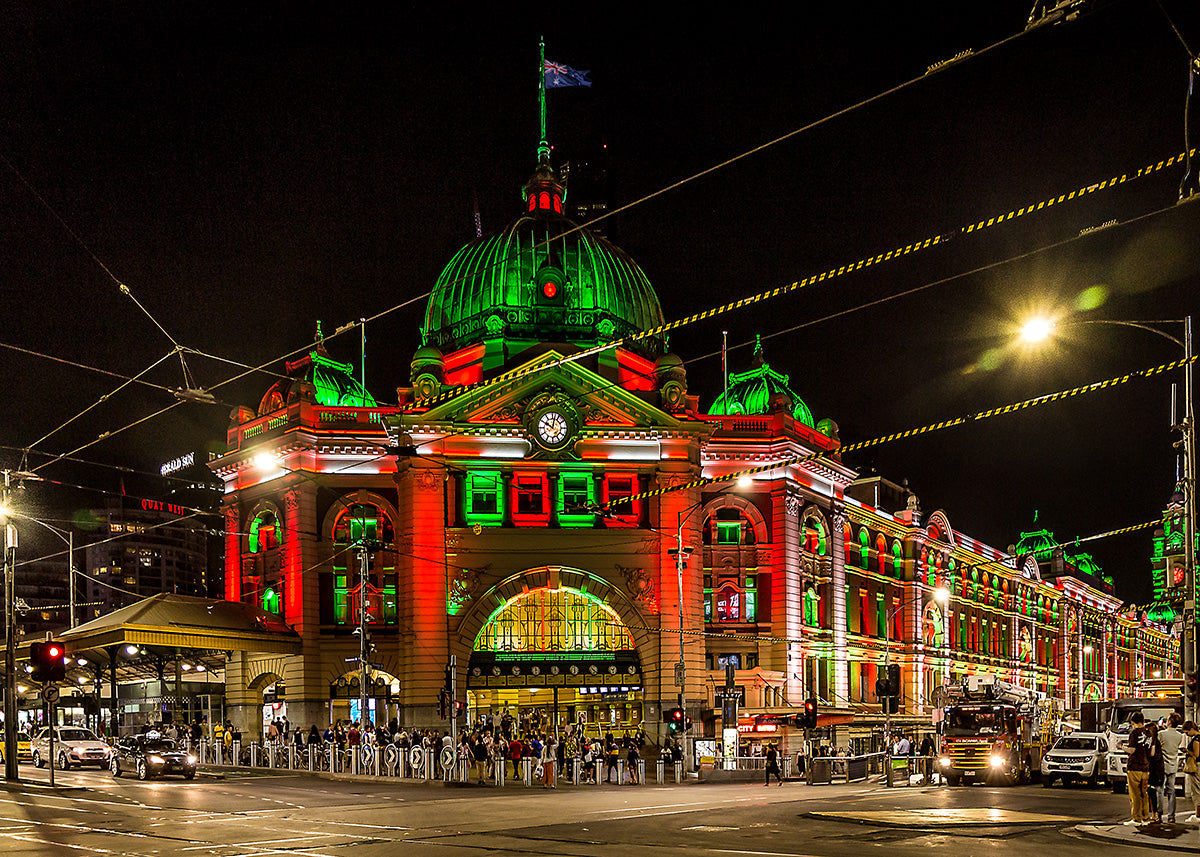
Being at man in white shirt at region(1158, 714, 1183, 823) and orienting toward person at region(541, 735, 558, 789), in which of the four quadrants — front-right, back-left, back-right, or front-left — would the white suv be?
front-right

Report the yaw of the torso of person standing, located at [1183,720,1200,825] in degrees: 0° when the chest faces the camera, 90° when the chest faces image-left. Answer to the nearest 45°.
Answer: approximately 90°

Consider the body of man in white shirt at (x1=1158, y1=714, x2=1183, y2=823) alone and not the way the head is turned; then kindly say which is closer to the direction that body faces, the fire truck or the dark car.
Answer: the fire truck

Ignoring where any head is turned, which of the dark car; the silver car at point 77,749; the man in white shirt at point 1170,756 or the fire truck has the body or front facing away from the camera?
the man in white shirt

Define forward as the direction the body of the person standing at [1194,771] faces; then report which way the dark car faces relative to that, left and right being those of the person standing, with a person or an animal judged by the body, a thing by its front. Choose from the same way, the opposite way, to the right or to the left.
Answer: the opposite way

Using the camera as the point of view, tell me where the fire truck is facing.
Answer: facing the viewer and to the left of the viewer
